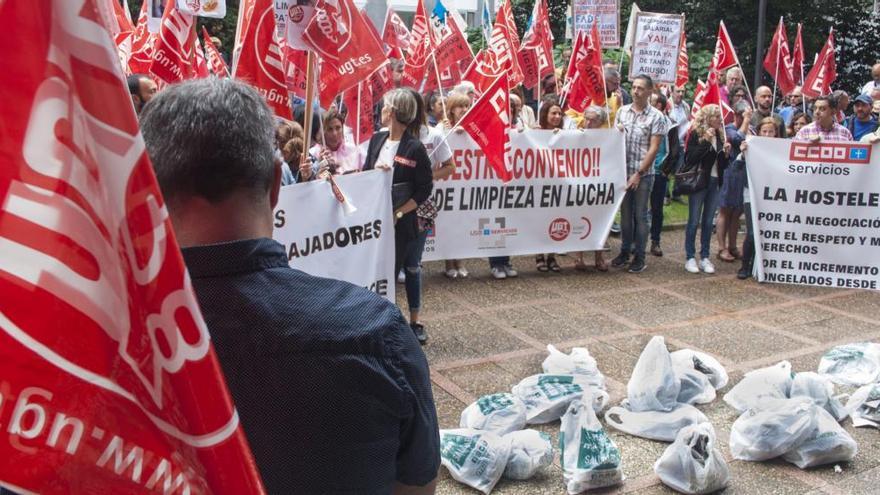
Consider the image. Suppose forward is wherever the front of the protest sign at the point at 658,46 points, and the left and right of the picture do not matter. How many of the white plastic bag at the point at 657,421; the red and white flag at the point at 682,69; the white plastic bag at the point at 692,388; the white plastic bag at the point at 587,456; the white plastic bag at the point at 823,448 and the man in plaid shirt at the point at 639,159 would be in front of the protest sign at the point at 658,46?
5

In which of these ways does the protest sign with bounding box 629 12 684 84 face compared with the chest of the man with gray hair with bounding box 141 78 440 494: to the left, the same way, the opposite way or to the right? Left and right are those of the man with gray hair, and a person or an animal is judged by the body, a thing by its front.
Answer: the opposite way

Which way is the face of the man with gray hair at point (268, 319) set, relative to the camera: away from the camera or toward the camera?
away from the camera

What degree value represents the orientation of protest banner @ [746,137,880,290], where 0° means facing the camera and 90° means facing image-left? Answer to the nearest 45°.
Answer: approximately 0°

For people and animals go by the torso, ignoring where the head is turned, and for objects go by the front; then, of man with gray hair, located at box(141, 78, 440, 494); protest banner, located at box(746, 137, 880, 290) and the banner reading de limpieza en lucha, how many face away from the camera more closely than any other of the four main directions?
1

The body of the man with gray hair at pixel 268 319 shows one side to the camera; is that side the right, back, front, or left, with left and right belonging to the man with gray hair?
back

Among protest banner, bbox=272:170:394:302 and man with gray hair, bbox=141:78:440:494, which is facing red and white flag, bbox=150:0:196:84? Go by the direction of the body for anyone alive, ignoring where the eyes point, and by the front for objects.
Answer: the man with gray hair

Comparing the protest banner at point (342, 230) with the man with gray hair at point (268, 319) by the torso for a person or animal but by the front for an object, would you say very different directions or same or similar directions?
very different directions

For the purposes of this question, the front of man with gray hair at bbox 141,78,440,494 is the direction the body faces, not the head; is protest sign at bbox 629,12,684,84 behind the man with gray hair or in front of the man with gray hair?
in front

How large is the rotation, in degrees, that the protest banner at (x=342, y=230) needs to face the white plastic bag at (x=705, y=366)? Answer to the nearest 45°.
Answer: approximately 90° to its left

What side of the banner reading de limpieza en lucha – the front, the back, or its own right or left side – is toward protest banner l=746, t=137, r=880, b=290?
left

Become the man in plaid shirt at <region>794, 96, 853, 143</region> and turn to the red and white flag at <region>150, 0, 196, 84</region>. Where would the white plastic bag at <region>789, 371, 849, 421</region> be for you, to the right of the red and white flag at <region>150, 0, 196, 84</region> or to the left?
left

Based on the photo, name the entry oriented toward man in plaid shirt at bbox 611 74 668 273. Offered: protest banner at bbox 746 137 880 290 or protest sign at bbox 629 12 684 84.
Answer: the protest sign
